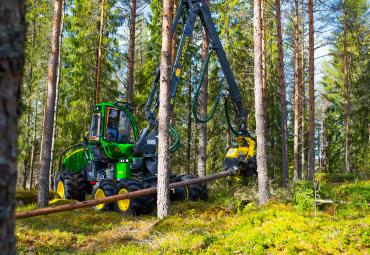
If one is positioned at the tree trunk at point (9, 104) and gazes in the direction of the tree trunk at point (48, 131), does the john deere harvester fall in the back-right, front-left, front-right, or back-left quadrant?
front-right

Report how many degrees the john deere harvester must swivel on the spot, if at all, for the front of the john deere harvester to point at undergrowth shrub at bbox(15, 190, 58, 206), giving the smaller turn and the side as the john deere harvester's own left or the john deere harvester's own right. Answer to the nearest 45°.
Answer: approximately 135° to the john deere harvester's own right

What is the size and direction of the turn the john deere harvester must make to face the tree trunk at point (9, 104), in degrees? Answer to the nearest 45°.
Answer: approximately 45° to its right

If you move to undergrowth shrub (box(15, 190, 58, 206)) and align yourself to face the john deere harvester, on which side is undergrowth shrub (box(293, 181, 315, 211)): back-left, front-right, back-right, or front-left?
front-right

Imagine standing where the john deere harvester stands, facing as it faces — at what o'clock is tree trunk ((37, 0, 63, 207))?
The tree trunk is roughly at 4 o'clock from the john deere harvester.

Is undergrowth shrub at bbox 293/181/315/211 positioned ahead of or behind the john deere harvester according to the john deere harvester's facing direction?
ahead

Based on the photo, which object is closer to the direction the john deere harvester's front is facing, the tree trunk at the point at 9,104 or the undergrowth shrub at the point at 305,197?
the undergrowth shrub

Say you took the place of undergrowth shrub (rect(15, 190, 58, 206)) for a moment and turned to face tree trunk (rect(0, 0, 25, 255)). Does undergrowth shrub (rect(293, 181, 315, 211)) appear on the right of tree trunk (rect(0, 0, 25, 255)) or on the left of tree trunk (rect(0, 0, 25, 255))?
left

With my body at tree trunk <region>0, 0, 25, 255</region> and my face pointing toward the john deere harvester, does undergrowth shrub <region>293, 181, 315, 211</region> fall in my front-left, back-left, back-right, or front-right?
front-right

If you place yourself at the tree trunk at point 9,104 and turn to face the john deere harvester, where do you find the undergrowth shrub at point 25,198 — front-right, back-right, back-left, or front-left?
front-left

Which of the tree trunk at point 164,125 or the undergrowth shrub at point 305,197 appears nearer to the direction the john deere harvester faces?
the undergrowth shrub

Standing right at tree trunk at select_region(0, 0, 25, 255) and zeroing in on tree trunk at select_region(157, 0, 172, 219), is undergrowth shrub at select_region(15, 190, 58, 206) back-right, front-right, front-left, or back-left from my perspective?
front-left

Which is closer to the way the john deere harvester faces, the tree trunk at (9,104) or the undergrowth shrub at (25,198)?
the tree trunk

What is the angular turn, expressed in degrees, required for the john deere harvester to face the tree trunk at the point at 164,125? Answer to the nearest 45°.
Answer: approximately 45° to its right

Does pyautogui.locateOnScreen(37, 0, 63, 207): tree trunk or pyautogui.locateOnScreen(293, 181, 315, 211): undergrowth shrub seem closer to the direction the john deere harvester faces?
the undergrowth shrub
